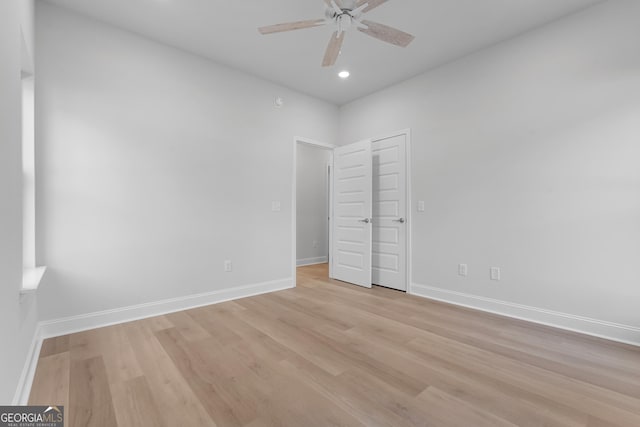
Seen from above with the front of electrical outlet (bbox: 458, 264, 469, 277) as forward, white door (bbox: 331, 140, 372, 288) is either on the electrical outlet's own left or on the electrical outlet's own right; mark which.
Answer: on the electrical outlet's own right

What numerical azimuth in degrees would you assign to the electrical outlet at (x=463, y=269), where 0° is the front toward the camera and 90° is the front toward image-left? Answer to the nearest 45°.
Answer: approximately 45°
